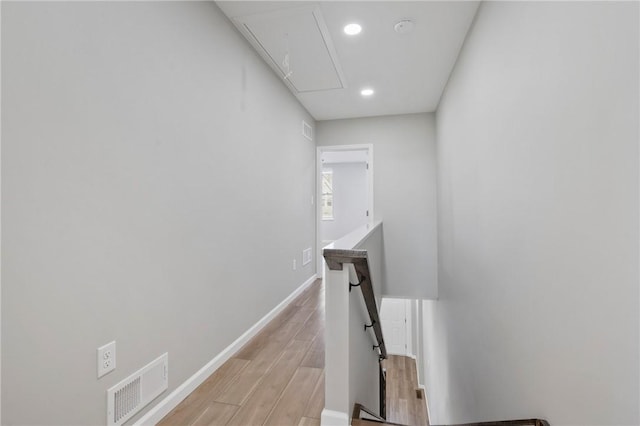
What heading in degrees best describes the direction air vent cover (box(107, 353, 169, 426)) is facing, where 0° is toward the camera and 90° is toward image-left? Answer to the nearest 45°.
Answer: approximately 315°

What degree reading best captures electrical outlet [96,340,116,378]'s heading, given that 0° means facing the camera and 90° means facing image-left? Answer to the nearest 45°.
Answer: approximately 315°
